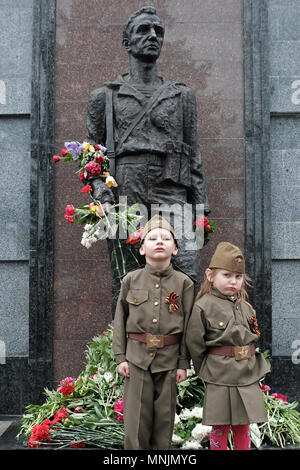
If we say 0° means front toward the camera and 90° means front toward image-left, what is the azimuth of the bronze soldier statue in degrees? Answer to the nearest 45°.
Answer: approximately 0°

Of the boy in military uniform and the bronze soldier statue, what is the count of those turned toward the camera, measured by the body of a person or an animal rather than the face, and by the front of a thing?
2
